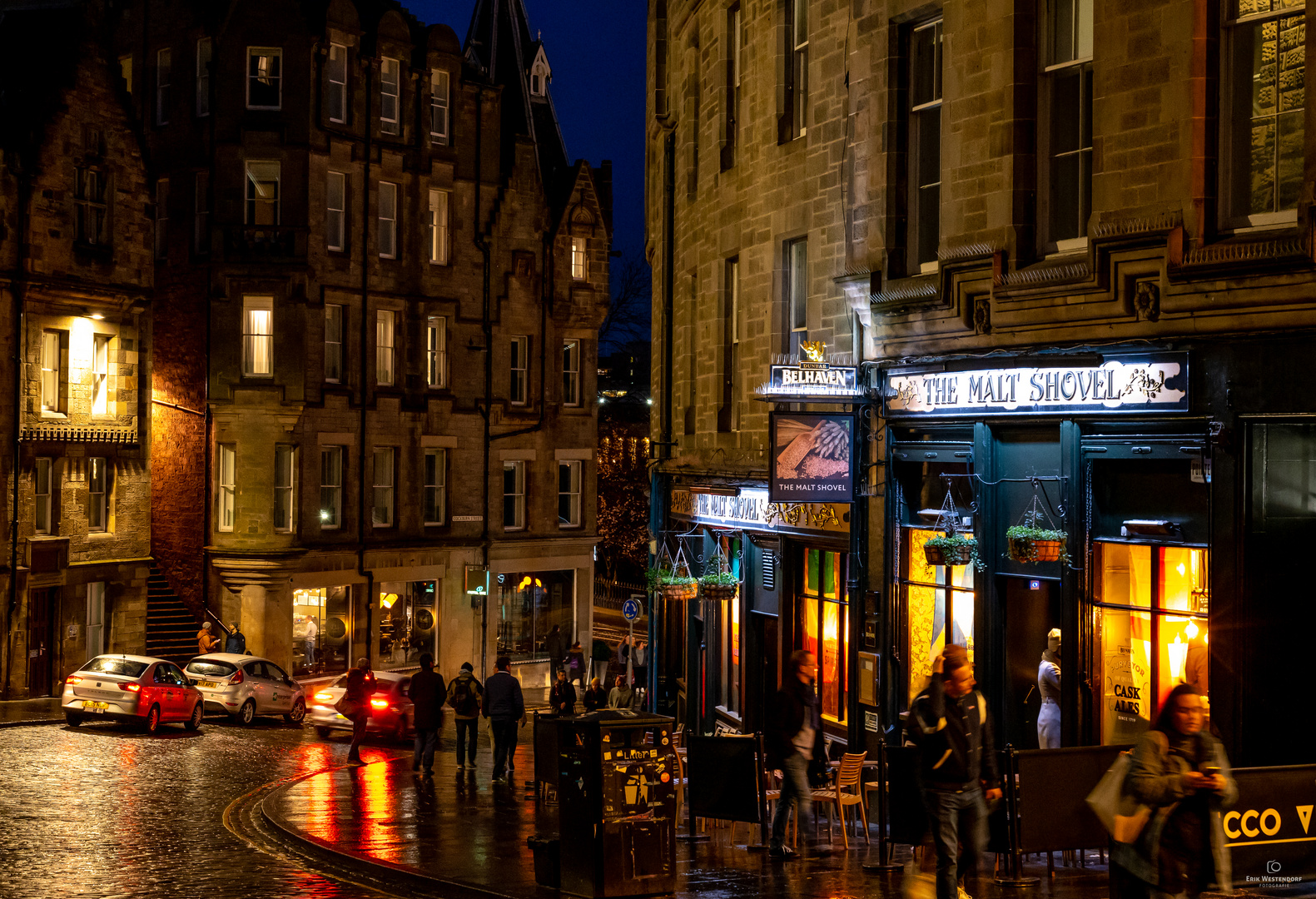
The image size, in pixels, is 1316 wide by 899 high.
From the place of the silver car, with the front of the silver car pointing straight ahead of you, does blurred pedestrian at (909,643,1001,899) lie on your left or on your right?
on your right

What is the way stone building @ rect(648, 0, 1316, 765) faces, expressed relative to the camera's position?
facing the viewer and to the left of the viewer

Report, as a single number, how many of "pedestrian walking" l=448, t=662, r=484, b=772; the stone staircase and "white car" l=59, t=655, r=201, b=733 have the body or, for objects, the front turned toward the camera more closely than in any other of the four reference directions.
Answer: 1

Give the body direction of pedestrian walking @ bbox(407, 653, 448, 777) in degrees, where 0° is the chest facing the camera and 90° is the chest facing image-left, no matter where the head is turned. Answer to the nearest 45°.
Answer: approximately 180°

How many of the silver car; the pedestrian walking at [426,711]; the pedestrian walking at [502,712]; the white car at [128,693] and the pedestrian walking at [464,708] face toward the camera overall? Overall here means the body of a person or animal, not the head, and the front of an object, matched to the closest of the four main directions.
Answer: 0

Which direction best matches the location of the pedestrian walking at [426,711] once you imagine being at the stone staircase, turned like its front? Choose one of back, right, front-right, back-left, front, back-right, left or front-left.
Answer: front

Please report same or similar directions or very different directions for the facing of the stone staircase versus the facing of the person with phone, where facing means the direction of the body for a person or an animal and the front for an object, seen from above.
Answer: same or similar directions

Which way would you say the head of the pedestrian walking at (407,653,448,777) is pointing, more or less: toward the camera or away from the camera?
away from the camera

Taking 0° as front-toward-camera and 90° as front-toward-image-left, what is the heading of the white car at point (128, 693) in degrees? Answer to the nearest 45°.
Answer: approximately 225°

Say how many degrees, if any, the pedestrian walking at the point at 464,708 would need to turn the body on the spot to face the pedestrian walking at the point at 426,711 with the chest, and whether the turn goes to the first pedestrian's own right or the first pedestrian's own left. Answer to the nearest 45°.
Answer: approximately 135° to the first pedestrian's own left

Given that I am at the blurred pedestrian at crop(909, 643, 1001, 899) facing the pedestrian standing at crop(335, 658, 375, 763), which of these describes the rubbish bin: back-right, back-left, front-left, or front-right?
front-left

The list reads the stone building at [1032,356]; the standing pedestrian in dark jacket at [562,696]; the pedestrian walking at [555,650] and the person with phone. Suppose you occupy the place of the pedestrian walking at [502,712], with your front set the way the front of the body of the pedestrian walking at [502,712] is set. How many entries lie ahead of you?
2

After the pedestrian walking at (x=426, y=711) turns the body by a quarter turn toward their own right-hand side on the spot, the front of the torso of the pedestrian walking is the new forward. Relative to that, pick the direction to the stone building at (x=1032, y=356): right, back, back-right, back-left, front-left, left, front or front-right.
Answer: front-right

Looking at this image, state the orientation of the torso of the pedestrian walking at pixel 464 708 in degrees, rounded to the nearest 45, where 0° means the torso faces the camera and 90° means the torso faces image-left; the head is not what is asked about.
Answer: approximately 180°

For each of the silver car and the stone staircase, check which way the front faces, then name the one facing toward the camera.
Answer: the stone staircase

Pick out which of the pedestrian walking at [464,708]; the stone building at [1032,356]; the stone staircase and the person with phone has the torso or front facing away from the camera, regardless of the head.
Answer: the pedestrian walking

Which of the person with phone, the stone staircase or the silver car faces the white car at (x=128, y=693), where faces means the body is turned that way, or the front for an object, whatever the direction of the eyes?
the stone staircase

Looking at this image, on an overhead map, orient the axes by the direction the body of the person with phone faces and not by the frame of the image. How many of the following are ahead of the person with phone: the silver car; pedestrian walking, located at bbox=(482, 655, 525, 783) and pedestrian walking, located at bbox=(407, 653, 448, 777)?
0

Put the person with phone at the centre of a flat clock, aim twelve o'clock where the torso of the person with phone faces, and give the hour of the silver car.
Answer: The silver car is roughly at 6 o'clock from the person with phone.

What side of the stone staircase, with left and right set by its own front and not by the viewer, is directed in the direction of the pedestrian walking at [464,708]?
front

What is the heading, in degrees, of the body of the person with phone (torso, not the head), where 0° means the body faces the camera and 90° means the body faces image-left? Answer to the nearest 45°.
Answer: approximately 315°

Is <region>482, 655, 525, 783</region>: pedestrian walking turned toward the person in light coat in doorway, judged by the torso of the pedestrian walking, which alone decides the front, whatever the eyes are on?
no
